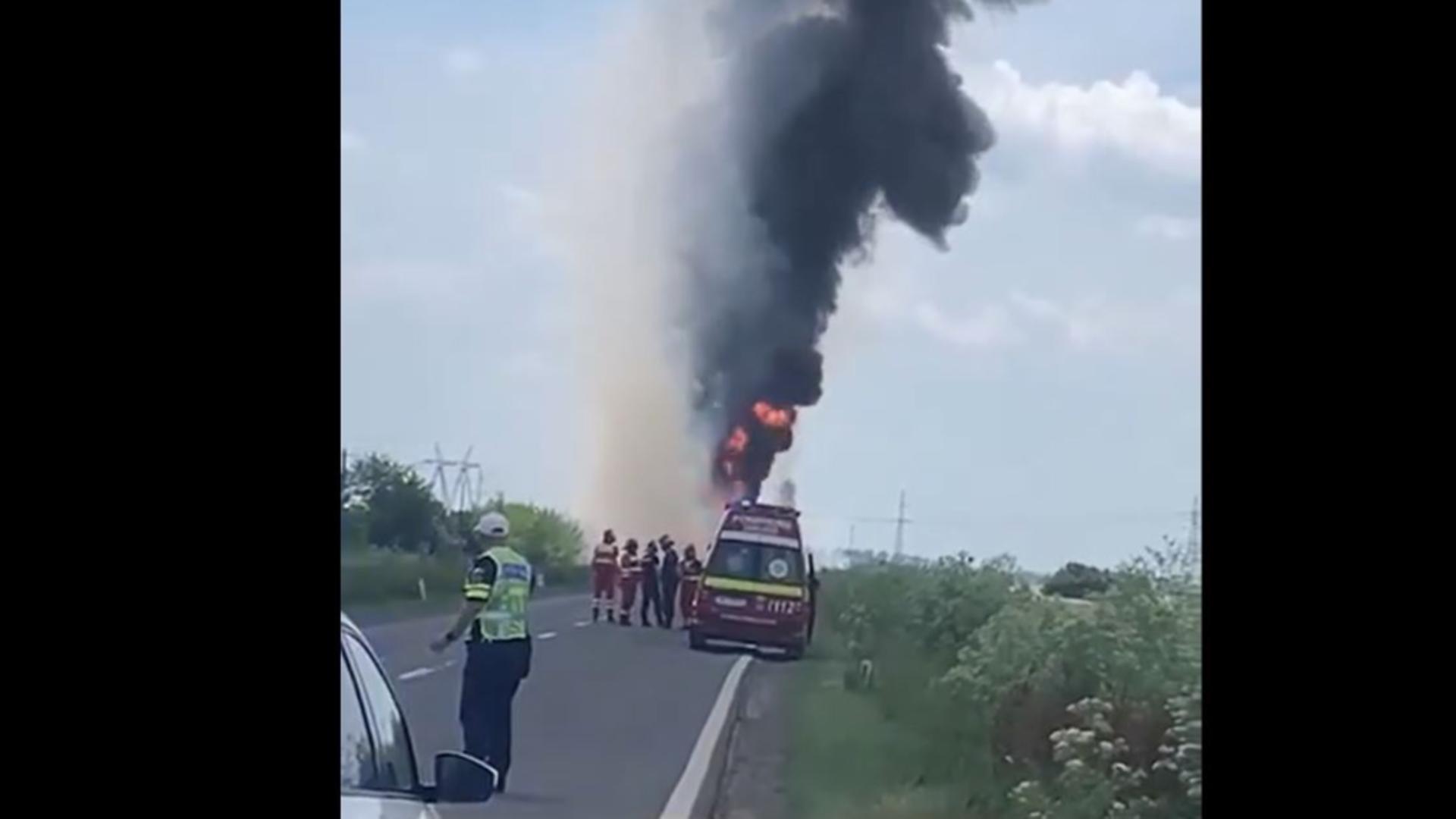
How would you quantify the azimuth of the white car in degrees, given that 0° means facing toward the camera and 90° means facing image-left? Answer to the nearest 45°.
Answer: approximately 225°
